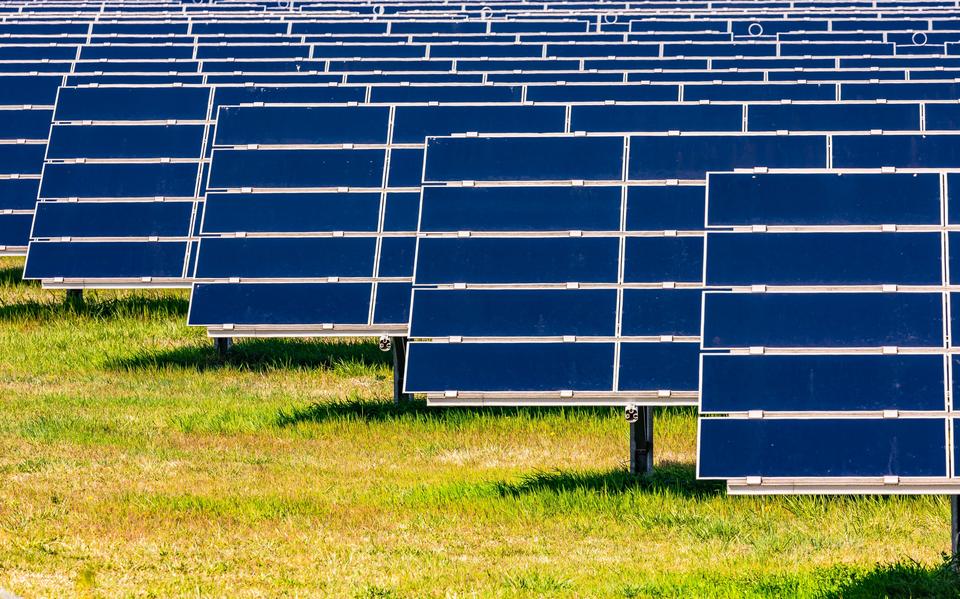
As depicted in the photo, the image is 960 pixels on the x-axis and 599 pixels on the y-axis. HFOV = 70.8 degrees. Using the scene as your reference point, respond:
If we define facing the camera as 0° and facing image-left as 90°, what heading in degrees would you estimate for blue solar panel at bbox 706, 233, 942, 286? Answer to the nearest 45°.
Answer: approximately 0°
